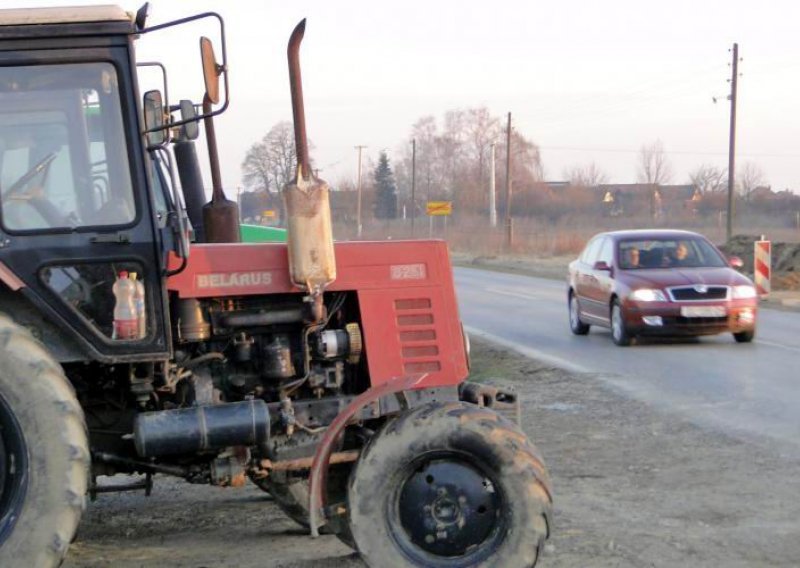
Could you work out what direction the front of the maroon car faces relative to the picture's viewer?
facing the viewer and to the right of the viewer

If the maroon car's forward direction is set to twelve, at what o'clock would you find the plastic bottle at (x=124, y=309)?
The plastic bottle is roughly at 2 o'clock from the maroon car.

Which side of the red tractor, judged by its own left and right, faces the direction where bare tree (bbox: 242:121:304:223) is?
left

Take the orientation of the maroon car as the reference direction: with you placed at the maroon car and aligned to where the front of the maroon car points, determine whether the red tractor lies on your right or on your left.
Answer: on your right

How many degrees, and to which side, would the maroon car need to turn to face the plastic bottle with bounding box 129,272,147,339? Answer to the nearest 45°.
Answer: approximately 45° to its right

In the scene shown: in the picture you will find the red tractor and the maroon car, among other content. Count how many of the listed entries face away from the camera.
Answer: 0

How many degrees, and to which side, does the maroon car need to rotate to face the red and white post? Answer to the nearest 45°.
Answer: approximately 135° to its left

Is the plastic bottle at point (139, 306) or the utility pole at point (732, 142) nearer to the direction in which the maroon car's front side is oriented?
the plastic bottle

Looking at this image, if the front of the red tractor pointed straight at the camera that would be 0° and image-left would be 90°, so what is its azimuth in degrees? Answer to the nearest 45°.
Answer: approximately 270°
